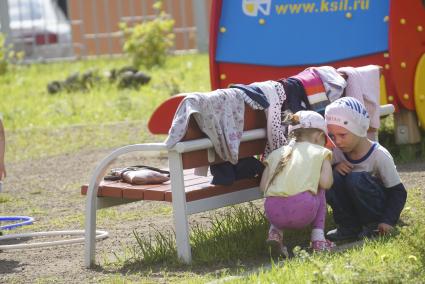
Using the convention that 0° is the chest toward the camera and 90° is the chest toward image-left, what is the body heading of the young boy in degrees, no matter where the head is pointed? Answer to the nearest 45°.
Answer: approximately 45°

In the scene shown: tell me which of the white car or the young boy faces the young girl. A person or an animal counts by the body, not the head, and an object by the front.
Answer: the young boy
